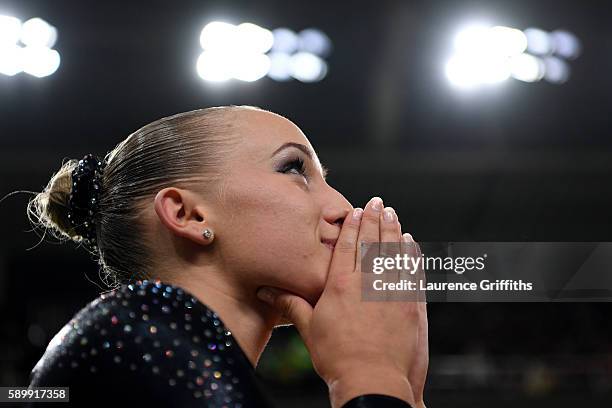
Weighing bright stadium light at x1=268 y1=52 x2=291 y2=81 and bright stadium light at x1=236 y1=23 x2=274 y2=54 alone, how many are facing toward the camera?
2

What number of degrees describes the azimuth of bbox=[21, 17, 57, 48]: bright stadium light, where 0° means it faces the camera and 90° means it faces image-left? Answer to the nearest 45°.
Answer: approximately 0°

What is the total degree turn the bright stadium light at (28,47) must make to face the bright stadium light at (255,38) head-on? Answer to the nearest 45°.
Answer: approximately 90° to its left

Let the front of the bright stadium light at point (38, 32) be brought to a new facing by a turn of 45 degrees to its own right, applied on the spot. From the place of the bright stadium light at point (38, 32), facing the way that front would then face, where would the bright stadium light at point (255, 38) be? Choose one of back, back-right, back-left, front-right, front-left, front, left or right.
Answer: back-left

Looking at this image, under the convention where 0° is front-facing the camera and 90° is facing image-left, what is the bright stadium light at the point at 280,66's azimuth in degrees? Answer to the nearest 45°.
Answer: approximately 0°

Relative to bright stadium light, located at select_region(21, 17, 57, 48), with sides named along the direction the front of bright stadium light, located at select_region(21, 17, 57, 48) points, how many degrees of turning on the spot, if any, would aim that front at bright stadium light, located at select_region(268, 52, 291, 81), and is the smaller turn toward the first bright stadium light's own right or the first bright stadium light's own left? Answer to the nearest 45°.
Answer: approximately 90° to the first bright stadium light's own left

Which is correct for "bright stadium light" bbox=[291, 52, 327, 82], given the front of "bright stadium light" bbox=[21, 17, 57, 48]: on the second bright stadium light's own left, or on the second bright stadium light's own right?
on the second bright stadium light's own left

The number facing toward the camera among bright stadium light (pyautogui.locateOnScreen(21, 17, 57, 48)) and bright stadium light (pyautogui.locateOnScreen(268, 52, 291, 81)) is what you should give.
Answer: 2

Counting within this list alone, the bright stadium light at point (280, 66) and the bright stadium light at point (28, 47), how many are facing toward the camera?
2

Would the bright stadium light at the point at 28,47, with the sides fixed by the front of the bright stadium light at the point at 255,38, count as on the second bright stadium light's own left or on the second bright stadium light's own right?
on the second bright stadium light's own right
